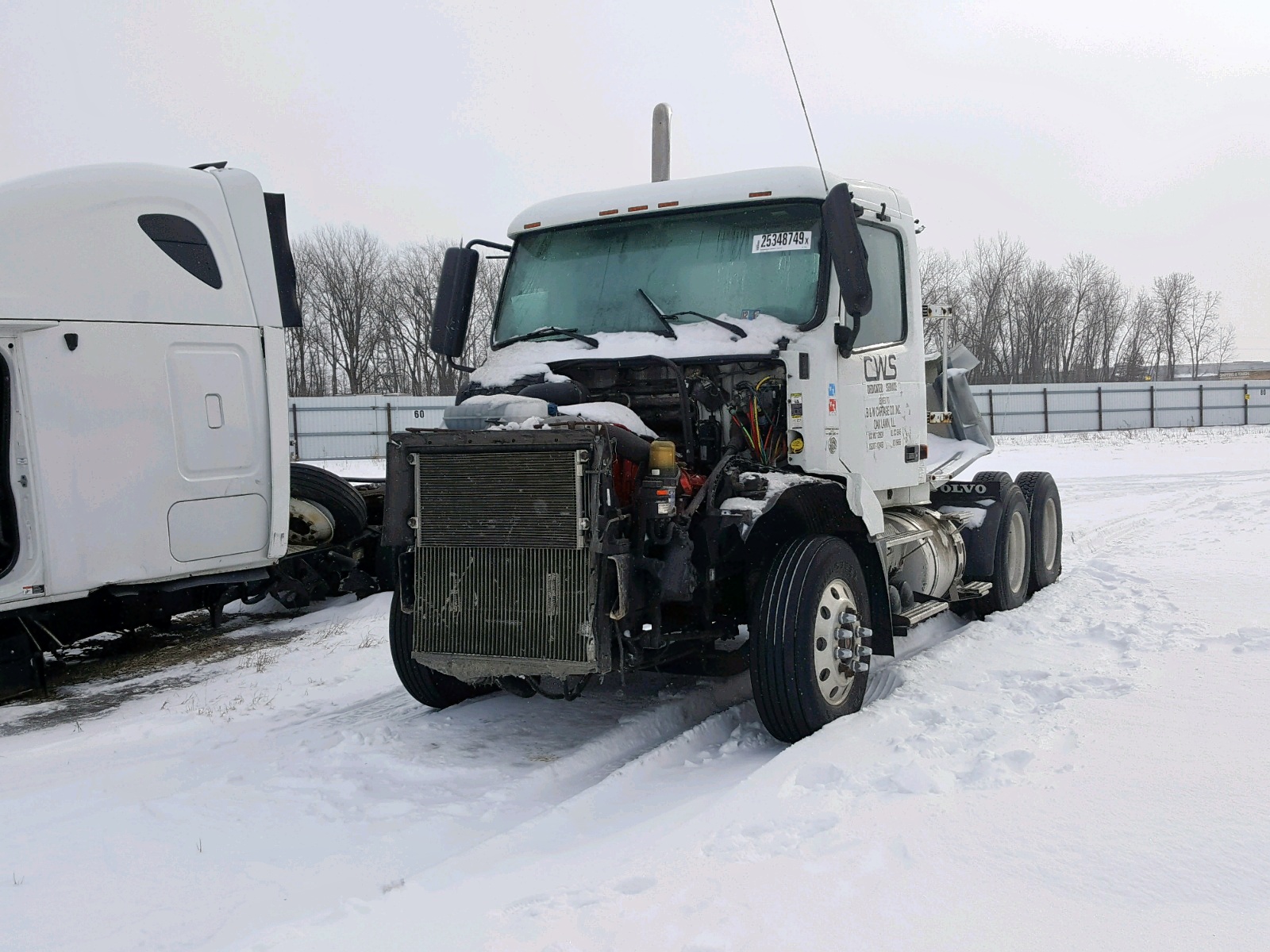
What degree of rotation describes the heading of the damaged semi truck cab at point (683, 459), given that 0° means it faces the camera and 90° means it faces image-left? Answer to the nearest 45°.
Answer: approximately 45°

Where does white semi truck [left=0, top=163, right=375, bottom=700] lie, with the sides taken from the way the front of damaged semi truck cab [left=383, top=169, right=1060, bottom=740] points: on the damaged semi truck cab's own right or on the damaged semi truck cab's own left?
on the damaged semi truck cab's own right
